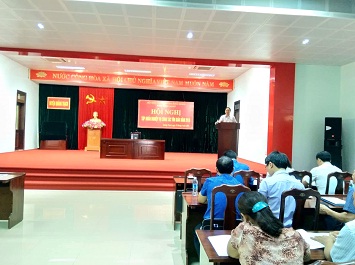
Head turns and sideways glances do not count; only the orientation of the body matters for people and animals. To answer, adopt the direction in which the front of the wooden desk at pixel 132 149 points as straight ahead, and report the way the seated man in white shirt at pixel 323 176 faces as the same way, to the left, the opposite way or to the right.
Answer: the opposite way

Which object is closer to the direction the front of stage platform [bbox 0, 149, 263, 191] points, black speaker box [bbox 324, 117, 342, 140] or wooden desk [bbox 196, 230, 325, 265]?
the wooden desk

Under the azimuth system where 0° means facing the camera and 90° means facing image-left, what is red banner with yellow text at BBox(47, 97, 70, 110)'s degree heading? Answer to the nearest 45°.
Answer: approximately 0°

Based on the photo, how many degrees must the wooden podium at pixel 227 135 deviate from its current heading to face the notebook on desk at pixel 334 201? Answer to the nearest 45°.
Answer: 0° — it already faces it

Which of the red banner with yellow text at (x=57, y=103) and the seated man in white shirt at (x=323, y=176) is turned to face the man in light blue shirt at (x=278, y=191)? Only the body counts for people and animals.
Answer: the red banner with yellow text

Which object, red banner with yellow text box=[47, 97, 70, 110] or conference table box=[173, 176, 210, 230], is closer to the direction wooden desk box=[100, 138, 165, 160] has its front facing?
the conference table

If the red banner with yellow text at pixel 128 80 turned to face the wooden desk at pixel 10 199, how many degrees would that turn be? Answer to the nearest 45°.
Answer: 0° — it already faces it

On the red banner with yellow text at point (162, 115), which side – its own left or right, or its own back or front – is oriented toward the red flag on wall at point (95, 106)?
right

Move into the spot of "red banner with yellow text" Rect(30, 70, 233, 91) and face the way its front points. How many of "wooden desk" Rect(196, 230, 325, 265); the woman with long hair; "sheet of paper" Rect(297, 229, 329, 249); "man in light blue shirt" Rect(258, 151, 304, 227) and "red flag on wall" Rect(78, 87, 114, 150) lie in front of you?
4

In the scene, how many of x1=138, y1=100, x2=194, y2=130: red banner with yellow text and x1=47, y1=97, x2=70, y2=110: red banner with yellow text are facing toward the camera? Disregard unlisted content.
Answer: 2

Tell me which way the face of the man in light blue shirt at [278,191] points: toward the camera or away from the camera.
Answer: away from the camera
